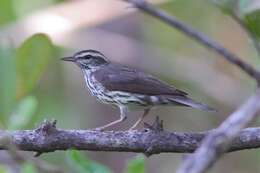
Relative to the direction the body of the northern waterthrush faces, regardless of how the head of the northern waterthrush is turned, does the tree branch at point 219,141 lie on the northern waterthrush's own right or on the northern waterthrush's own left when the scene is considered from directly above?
on the northern waterthrush's own left

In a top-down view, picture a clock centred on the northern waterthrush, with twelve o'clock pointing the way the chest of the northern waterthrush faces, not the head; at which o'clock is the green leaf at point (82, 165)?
The green leaf is roughly at 9 o'clock from the northern waterthrush.

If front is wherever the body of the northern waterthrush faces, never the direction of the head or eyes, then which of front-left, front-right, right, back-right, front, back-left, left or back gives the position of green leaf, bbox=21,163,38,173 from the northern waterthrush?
left

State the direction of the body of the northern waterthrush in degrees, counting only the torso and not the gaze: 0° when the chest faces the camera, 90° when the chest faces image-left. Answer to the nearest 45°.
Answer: approximately 90°
